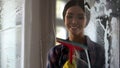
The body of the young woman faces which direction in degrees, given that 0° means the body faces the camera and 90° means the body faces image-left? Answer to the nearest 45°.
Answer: approximately 0°
